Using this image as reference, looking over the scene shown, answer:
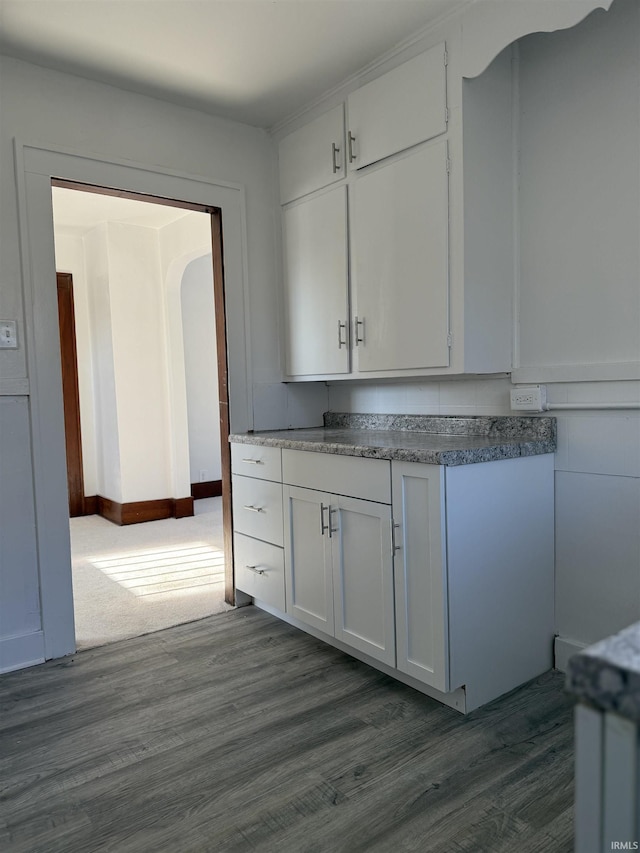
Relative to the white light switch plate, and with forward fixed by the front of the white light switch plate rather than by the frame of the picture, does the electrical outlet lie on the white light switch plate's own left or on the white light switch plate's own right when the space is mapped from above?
on the white light switch plate's own left

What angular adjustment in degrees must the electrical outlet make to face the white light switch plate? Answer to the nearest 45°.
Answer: approximately 45° to its right

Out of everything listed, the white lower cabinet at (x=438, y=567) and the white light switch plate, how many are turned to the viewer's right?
0

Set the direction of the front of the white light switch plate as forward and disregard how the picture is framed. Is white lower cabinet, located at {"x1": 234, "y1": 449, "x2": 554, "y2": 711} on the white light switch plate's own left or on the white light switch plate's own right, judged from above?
on the white light switch plate's own left

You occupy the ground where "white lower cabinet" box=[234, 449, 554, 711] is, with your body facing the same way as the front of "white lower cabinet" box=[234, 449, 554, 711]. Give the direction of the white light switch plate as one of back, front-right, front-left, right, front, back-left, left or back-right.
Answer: front-right

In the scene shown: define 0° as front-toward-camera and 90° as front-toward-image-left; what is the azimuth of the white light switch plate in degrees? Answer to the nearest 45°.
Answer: approximately 0°
